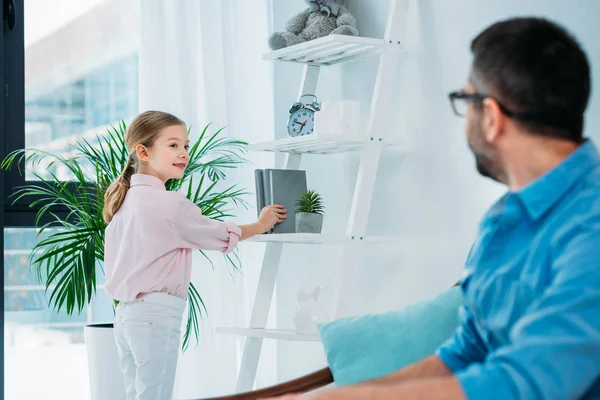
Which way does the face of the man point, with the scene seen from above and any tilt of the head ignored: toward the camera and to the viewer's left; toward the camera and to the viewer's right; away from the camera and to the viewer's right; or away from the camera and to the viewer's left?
away from the camera and to the viewer's left

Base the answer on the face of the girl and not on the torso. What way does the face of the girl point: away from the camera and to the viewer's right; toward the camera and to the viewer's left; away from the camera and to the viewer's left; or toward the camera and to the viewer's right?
toward the camera and to the viewer's right

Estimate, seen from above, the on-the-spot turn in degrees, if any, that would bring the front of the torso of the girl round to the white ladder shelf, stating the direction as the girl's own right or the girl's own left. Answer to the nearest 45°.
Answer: approximately 45° to the girl's own right

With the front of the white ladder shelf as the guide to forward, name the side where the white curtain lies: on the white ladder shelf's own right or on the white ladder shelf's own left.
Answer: on the white ladder shelf's own right

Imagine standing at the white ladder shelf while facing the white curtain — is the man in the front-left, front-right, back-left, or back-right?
back-left

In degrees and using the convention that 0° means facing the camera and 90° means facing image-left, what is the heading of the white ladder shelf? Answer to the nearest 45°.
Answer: approximately 45°

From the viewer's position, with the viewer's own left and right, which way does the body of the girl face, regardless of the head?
facing away from the viewer and to the right of the viewer

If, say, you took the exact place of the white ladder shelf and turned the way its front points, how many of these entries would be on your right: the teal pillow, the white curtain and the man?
1

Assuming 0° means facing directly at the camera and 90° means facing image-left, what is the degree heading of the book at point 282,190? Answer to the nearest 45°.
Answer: approximately 315°
